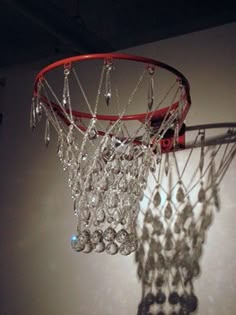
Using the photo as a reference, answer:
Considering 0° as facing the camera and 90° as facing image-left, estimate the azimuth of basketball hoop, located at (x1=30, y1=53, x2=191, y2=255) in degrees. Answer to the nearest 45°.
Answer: approximately 45°
